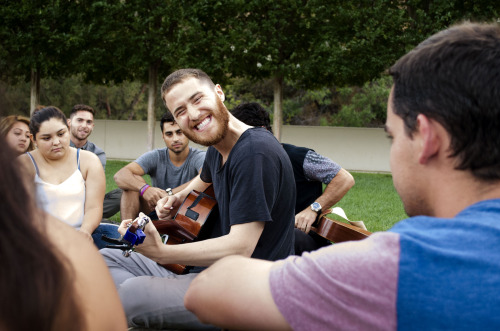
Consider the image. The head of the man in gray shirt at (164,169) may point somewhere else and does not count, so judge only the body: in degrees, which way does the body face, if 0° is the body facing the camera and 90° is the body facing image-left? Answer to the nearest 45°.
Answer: approximately 0°

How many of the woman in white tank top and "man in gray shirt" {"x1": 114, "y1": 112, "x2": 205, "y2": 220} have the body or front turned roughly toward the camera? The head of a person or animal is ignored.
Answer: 2

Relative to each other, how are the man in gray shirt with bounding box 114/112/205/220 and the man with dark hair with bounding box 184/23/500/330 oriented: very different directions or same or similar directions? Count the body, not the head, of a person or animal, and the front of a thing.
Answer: very different directions

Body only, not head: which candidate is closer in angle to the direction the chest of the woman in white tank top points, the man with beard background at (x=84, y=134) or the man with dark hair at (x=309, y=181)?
the man with dark hair

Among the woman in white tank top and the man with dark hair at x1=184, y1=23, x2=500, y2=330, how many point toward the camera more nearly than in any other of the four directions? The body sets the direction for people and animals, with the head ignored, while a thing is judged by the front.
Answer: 1

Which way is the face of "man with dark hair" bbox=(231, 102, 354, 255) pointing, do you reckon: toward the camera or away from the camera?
away from the camera

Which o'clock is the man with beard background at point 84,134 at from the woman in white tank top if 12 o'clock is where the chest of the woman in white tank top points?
The man with beard background is roughly at 6 o'clock from the woman in white tank top.

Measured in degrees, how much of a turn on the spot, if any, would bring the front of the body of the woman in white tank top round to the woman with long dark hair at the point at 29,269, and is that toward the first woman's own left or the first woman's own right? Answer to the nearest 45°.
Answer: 0° — they already face them

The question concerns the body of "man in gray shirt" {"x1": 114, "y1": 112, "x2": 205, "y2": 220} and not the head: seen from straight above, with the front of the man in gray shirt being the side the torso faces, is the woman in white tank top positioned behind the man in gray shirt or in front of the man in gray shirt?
in front

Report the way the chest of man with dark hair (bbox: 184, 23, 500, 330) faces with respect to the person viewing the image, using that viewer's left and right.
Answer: facing away from the viewer and to the left of the viewer

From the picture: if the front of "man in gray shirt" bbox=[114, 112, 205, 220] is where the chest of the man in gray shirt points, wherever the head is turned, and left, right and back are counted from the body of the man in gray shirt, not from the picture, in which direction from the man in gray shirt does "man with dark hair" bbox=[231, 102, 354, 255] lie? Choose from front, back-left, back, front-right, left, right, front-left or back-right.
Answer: front-left

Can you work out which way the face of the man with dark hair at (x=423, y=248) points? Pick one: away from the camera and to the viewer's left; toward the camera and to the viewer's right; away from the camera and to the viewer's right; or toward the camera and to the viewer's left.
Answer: away from the camera and to the viewer's left
